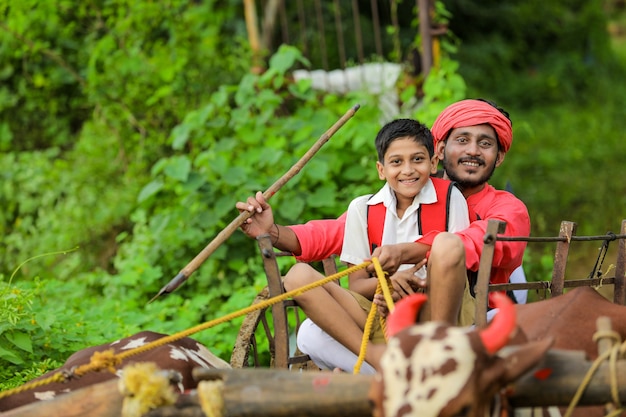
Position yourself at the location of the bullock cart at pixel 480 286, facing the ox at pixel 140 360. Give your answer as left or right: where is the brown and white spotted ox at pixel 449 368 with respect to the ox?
left

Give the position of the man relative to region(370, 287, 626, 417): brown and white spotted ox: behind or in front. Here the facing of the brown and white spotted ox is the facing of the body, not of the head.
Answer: behind

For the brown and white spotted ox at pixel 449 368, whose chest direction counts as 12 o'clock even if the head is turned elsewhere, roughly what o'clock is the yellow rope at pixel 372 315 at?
The yellow rope is roughly at 4 o'clock from the brown and white spotted ox.

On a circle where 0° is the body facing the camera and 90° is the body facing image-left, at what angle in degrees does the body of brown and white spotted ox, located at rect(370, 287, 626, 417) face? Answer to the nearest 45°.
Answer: approximately 45°
